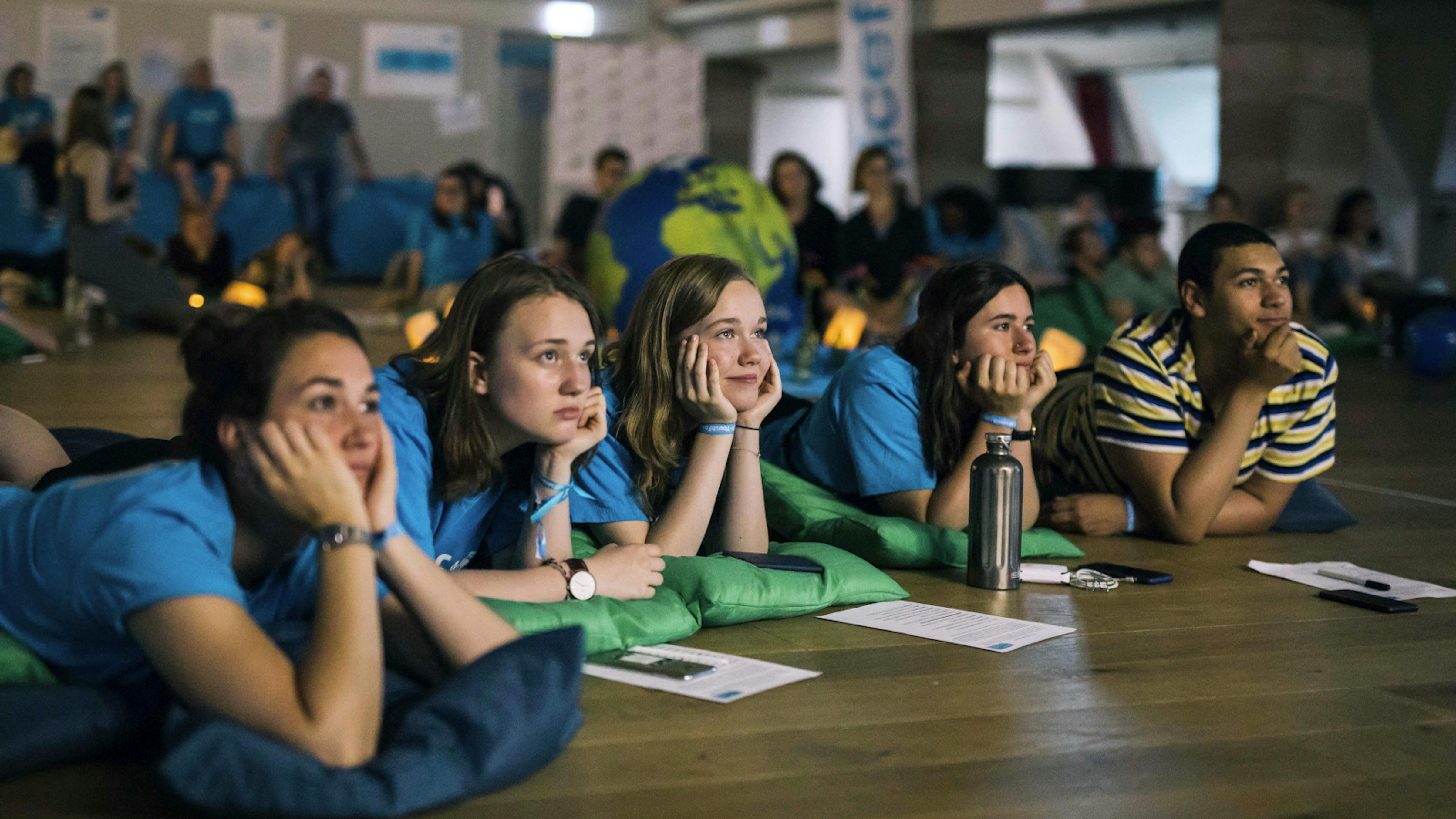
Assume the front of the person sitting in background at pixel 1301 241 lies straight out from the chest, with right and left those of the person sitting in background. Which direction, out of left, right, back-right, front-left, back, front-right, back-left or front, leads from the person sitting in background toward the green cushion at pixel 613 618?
front

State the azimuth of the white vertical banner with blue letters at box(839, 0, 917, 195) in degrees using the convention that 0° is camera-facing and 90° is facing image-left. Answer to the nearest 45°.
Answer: approximately 0°

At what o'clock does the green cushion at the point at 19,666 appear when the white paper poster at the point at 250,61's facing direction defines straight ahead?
The green cushion is roughly at 12 o'clock from the white paper poster.

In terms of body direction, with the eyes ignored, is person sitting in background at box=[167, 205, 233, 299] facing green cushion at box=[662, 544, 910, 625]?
yes

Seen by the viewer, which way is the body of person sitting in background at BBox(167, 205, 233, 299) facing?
toward the camera

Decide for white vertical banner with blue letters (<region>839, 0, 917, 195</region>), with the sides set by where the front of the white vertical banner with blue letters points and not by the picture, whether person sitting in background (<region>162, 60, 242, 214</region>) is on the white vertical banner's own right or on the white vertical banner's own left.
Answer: on the white vertical banner's own right

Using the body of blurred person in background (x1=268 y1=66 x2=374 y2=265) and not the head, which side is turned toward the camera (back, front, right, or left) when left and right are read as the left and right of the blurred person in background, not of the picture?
front

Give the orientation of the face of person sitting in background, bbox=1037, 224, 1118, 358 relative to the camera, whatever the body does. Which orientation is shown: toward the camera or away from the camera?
toward the camera

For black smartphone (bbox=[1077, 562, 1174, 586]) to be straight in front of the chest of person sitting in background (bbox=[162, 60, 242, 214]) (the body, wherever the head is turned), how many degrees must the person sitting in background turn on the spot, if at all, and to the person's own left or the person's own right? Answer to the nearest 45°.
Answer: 0° — they already face it

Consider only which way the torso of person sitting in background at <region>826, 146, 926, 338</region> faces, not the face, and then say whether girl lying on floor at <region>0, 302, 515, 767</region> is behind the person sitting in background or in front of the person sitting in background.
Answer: in front

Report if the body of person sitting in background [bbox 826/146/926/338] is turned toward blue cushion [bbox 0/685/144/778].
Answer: yes

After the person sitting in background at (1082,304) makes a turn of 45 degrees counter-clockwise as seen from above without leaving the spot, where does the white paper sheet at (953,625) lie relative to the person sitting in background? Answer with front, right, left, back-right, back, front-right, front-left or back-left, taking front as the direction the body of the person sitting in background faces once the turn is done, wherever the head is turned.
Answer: right

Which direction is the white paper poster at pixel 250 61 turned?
toward the camera

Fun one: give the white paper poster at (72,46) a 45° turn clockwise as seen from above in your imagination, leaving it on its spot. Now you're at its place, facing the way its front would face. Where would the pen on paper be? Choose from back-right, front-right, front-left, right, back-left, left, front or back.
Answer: front-left

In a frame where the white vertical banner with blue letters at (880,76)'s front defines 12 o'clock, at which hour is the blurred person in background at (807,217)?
The blurred person in background is roughly at 12 o'clock from the white vertical banner with blue letters.
